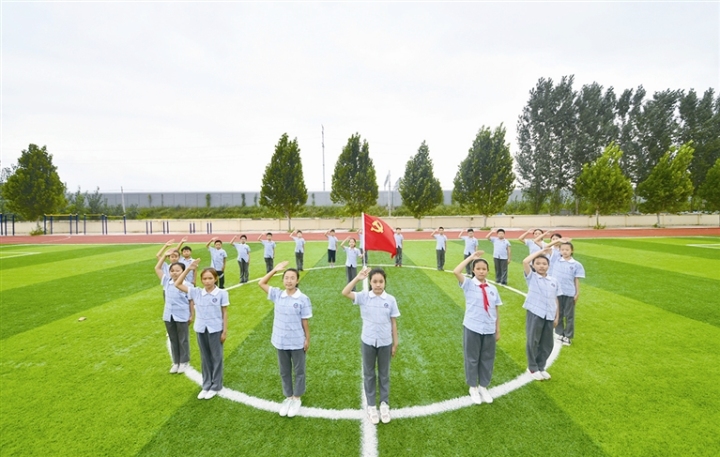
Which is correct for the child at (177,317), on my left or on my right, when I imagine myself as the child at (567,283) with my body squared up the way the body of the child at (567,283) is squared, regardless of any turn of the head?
on my right

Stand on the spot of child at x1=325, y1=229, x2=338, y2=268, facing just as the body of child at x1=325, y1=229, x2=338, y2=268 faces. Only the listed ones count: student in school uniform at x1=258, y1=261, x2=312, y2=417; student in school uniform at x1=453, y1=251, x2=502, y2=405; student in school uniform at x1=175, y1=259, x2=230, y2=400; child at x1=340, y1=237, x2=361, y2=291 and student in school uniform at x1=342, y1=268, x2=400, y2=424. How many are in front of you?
5

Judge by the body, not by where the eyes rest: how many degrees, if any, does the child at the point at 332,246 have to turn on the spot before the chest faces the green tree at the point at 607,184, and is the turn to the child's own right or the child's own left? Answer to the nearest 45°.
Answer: approximately 135° to the child's own left

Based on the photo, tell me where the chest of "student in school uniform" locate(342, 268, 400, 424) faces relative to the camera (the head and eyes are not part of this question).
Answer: toward the camera

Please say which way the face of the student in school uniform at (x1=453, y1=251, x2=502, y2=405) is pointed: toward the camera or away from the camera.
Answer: toward the camera

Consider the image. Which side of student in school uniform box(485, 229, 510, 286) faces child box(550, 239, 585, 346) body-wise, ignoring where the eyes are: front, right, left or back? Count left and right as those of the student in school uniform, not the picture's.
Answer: front

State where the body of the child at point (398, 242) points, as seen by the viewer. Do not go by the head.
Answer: toward the camera

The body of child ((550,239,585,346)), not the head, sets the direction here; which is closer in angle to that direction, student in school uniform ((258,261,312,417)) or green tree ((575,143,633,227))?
the student in school uniform

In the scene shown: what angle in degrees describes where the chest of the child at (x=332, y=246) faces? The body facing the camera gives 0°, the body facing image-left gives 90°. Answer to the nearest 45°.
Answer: approximately 0°

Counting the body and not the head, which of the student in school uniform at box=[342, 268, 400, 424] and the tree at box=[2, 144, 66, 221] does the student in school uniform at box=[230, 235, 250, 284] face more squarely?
the student in school uniform

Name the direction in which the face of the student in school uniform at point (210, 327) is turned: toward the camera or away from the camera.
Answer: toward the camera

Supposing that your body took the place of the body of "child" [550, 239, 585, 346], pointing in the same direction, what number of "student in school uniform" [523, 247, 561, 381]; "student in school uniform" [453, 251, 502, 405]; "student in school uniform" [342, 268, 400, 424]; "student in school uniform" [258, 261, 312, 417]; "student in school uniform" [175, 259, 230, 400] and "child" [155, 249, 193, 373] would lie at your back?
0

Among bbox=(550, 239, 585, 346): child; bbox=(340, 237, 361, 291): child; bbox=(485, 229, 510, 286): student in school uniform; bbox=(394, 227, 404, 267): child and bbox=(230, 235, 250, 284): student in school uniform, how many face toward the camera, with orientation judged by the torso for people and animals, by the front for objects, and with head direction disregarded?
5

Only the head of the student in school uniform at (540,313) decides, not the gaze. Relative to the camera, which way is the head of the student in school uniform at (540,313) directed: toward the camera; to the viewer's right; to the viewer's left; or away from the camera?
toward the camera

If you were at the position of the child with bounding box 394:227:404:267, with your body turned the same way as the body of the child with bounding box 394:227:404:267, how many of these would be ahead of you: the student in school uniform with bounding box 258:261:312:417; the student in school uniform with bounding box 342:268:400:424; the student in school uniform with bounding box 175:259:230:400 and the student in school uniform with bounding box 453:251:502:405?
4

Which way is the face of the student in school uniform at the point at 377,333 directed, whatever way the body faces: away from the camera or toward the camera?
toward the camera

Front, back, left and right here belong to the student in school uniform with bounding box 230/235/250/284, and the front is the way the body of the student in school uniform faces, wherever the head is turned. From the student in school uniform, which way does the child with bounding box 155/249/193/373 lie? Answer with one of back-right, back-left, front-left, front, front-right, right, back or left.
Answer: front

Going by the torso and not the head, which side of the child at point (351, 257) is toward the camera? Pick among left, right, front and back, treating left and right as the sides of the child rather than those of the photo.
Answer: front

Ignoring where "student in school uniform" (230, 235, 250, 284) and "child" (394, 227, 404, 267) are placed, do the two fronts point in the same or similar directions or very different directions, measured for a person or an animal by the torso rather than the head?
same or similar directions

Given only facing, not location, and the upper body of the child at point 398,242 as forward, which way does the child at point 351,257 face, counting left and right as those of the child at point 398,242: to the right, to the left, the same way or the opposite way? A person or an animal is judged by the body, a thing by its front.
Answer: the same way
